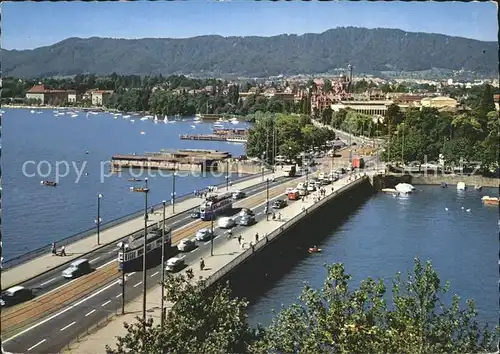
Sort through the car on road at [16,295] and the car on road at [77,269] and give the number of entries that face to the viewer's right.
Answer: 0

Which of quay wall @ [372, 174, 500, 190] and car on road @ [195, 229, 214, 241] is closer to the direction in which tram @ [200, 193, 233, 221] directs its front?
the car on road

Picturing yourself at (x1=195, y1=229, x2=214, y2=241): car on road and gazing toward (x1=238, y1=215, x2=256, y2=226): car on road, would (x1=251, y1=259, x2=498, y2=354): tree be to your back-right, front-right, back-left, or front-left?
back-right

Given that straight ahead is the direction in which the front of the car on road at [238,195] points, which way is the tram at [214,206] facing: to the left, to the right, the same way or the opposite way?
the same way

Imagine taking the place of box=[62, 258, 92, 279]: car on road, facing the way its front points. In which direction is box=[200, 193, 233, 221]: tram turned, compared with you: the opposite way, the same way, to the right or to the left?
the same way

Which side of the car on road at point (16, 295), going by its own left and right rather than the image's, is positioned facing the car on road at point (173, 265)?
back

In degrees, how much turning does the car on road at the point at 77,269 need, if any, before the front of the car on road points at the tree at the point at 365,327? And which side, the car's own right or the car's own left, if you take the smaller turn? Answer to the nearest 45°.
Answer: approximately 45° to the car's own left

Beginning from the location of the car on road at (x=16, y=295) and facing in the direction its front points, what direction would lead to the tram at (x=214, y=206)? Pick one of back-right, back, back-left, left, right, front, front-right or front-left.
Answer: back

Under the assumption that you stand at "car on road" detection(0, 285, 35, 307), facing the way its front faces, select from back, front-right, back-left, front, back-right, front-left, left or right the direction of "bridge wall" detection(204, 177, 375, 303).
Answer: back

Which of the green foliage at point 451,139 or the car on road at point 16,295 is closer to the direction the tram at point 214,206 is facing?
the car on road

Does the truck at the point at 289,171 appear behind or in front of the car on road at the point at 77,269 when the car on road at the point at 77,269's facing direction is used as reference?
behind

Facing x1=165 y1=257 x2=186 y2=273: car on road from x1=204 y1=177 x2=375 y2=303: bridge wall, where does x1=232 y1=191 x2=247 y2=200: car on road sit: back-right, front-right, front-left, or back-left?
back-right

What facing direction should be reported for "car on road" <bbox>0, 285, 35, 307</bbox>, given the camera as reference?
facing the viewer and to the left of the viewer

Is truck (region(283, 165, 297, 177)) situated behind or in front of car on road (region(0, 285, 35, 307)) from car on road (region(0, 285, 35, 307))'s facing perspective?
behind

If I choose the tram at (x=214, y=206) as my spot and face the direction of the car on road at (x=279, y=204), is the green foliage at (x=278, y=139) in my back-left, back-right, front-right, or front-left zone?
front-left

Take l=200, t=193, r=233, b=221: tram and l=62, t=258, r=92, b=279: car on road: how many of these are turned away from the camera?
0

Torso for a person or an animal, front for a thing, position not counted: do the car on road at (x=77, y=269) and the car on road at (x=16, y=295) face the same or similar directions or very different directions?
same or similar directions

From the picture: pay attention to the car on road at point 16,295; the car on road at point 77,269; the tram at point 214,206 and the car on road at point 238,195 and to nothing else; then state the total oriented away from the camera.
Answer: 0
